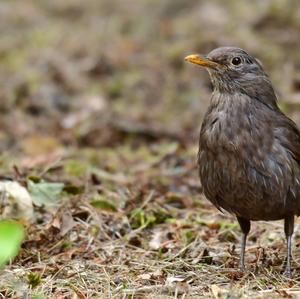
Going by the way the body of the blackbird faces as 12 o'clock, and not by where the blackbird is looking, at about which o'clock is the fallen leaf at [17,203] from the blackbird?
The fallen leaf is roughly at 2 o'clock from the blackbird.

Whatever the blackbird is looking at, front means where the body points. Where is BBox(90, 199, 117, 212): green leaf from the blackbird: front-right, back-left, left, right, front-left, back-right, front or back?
right

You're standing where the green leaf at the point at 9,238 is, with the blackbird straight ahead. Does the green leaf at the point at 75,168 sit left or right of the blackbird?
left

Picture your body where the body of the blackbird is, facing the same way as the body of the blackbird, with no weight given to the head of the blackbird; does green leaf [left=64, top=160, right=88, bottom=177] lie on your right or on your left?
on your right

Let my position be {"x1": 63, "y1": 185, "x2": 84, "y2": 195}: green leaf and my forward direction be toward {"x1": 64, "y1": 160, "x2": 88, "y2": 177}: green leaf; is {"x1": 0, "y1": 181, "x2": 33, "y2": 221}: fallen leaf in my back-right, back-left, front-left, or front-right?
back-left

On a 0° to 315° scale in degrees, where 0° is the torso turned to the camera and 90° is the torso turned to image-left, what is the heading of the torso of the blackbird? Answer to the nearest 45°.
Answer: approximately 45°
